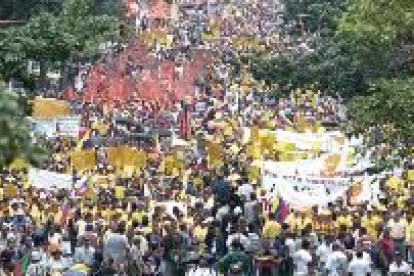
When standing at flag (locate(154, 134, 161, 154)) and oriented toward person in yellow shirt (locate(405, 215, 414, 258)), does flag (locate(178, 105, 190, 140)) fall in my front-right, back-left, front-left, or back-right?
back-left
